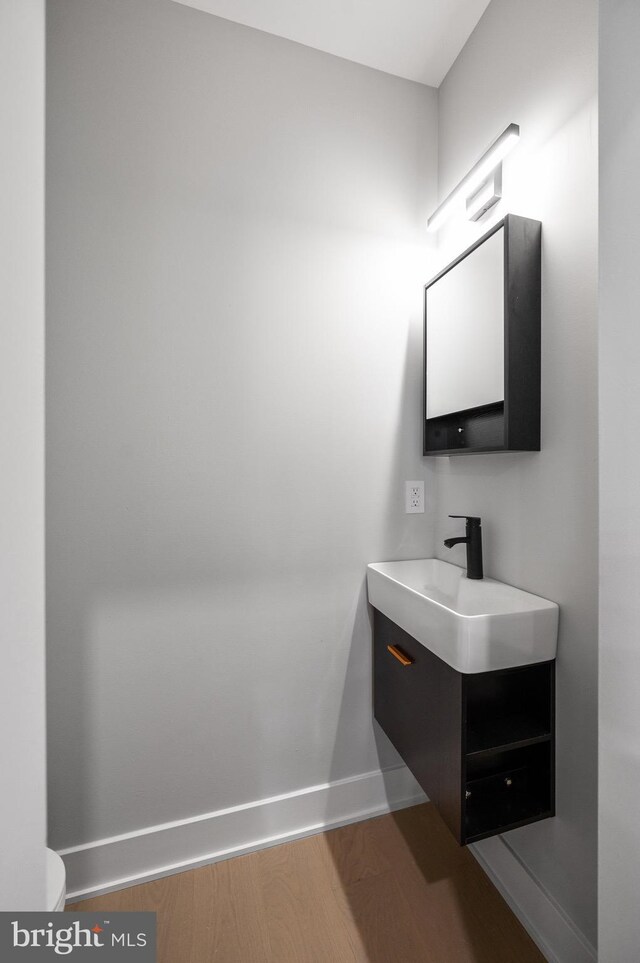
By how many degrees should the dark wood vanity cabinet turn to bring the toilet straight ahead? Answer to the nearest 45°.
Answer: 0° — it already faces it

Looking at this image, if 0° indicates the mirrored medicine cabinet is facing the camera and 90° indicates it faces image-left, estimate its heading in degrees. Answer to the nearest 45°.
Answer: approximately 45°

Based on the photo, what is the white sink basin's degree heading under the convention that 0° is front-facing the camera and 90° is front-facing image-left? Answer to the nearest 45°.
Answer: approximately 45°

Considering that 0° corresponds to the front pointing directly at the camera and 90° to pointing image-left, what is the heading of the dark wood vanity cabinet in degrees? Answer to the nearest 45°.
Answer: approximately 45°
